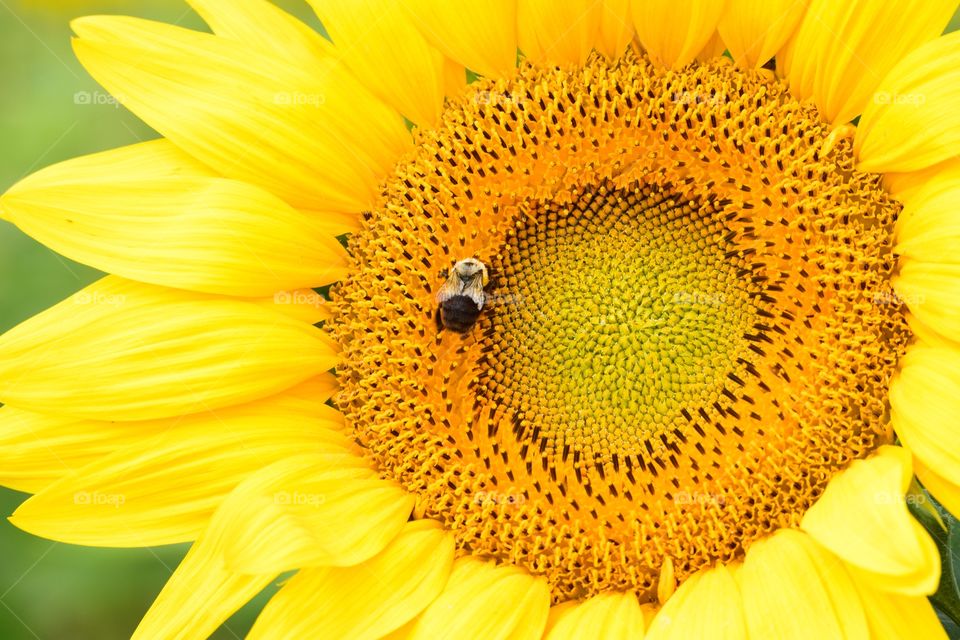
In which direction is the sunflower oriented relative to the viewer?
toward the camera

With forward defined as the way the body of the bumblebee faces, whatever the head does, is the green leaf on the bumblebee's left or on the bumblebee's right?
on the bumblebee's right

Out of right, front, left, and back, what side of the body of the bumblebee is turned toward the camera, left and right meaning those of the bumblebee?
back
